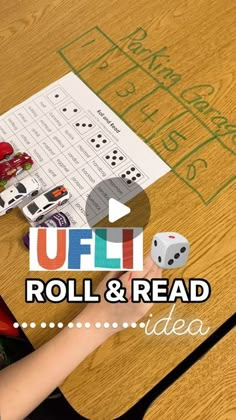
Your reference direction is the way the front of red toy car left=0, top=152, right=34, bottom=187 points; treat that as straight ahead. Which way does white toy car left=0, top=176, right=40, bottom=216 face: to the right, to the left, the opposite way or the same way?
the same way

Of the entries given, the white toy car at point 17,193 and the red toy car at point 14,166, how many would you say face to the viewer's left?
0

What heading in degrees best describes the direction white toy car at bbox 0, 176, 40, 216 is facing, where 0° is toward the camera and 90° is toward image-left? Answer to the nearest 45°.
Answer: approximately 225°

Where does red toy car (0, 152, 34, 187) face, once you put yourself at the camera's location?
facing away from the viewer and to the right of the viewer
